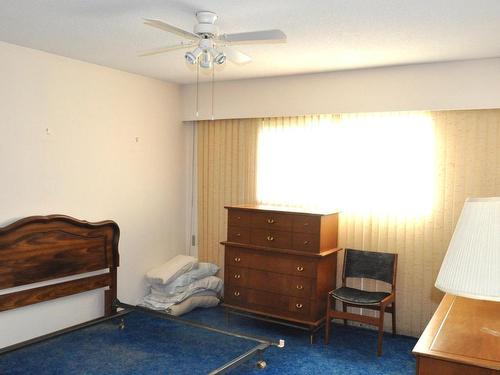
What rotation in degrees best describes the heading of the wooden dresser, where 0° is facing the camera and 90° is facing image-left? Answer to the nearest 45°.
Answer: approximately 45°

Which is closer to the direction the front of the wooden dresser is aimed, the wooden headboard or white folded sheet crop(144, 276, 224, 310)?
the wooden headboard

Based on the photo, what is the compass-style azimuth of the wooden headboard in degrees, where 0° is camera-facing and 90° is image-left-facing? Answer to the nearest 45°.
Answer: approximately 315°

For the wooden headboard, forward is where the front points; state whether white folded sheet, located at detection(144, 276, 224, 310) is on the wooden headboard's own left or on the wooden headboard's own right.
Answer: on the wooden headboard's own left

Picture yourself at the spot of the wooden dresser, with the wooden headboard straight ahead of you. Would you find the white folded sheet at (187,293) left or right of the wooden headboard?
right

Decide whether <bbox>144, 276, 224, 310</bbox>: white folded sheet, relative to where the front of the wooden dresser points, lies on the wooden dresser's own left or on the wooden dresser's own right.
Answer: on the wooden dresser's own right
